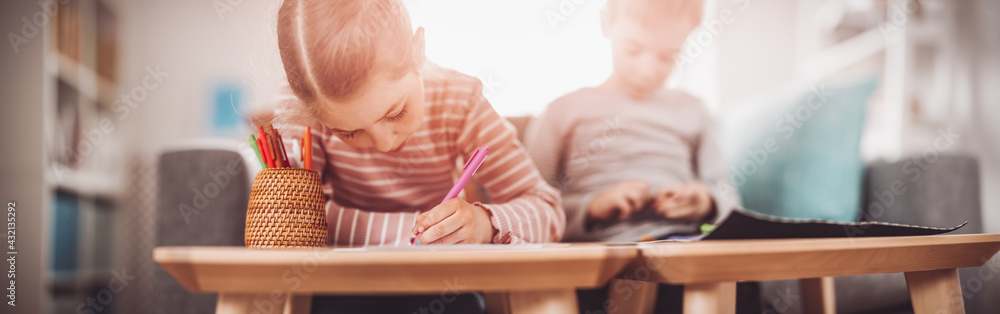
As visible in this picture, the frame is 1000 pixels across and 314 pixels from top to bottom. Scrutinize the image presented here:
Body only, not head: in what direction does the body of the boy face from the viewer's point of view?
toward the camera

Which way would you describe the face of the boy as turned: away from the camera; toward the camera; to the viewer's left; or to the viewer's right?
toward the camera

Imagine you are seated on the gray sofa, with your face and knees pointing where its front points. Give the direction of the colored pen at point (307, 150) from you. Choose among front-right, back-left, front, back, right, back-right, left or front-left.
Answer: front-right

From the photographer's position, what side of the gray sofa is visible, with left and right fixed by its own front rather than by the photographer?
front

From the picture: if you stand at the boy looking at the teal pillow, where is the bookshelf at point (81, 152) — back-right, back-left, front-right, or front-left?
back-left

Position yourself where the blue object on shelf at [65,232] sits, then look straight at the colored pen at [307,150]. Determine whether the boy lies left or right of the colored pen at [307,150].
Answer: left

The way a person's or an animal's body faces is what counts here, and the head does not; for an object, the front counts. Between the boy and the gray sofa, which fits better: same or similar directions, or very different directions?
same or similar directions

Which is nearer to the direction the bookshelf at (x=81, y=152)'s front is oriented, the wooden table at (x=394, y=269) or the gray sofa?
the gray sofa

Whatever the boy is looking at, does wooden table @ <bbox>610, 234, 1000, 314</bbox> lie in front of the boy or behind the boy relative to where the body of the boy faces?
in front

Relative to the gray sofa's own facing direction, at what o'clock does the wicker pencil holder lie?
The wicker pencil holder is roughly at 1 o'clock from the gray sofa.

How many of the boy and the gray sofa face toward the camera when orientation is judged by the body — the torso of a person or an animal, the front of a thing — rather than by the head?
2

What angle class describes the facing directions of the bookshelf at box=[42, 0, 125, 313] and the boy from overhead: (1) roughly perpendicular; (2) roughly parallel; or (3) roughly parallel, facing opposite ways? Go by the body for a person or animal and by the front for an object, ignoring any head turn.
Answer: roughly perpendicular

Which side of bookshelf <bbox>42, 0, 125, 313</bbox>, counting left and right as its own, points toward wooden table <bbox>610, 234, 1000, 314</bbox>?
front

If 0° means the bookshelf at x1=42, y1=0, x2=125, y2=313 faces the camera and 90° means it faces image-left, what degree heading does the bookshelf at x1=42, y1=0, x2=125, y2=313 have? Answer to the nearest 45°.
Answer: approximately 315°

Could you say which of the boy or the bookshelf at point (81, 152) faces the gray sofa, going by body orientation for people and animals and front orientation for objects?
the bookshelf
